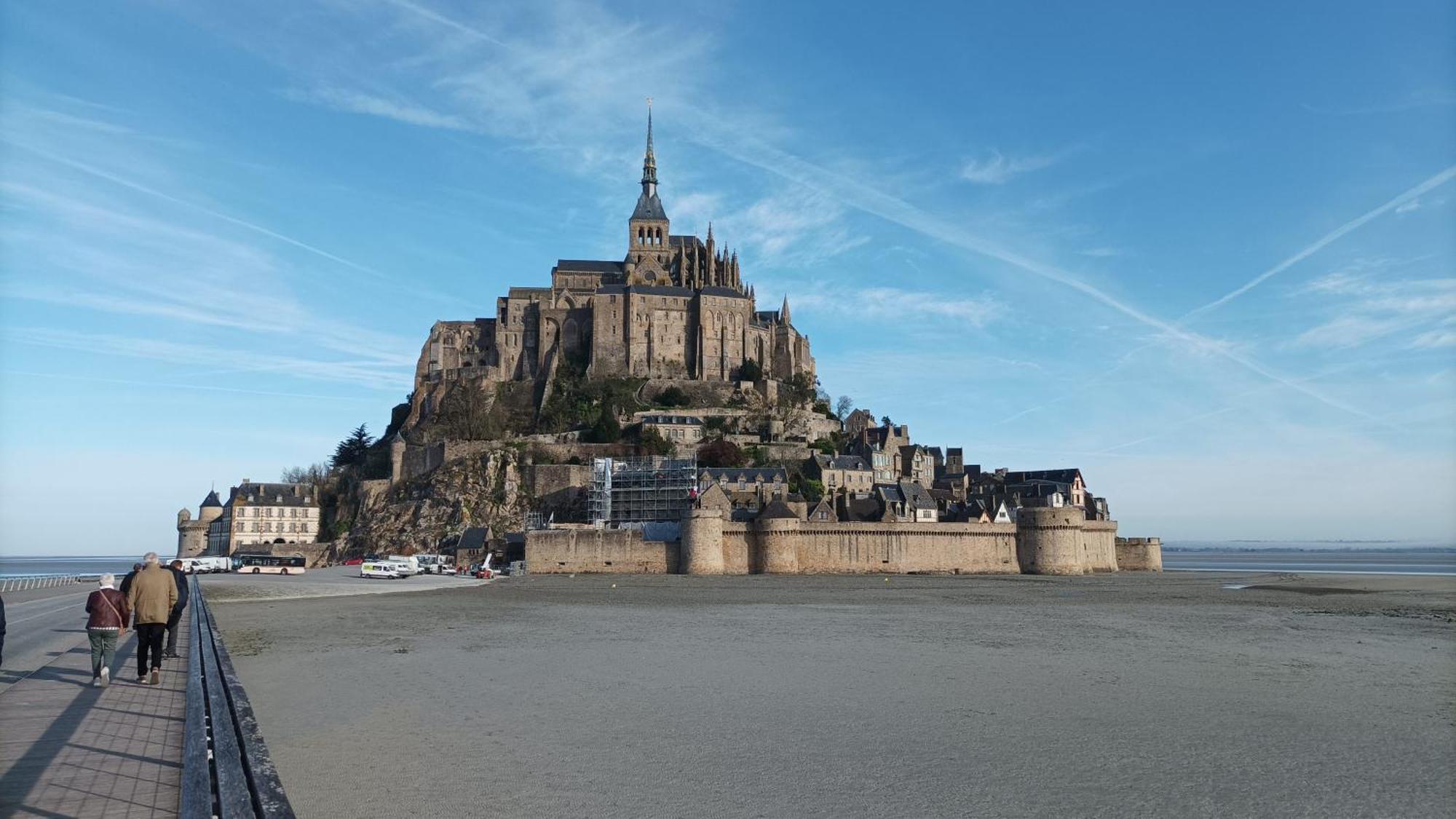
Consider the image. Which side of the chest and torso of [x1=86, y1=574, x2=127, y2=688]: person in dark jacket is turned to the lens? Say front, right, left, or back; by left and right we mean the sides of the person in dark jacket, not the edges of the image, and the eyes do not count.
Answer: back

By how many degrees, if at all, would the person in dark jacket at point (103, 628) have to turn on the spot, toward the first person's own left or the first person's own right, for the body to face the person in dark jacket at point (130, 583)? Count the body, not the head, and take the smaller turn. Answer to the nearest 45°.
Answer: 0° — they already face them

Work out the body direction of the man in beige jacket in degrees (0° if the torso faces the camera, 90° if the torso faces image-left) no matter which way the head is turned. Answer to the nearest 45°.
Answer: approximately 180°

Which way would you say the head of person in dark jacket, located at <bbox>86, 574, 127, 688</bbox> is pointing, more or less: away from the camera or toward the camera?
away from the camera

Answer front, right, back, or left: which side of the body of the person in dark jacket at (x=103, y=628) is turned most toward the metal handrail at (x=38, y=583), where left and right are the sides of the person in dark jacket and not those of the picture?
front

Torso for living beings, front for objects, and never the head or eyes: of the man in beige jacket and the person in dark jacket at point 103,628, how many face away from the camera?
2

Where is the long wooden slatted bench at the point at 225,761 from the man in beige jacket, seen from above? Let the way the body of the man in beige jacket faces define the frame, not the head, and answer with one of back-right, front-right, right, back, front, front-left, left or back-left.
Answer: back

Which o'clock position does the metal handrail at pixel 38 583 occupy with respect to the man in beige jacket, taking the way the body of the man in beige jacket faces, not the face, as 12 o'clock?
The metal handrail is roughly at 12 o'clock from the man in beige jacket.

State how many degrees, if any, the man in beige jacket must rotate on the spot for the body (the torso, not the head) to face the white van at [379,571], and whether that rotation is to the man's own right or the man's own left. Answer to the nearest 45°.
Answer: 0° — they already face it

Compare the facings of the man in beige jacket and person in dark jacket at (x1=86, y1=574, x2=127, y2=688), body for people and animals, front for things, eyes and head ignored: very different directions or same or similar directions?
same or similar directions
